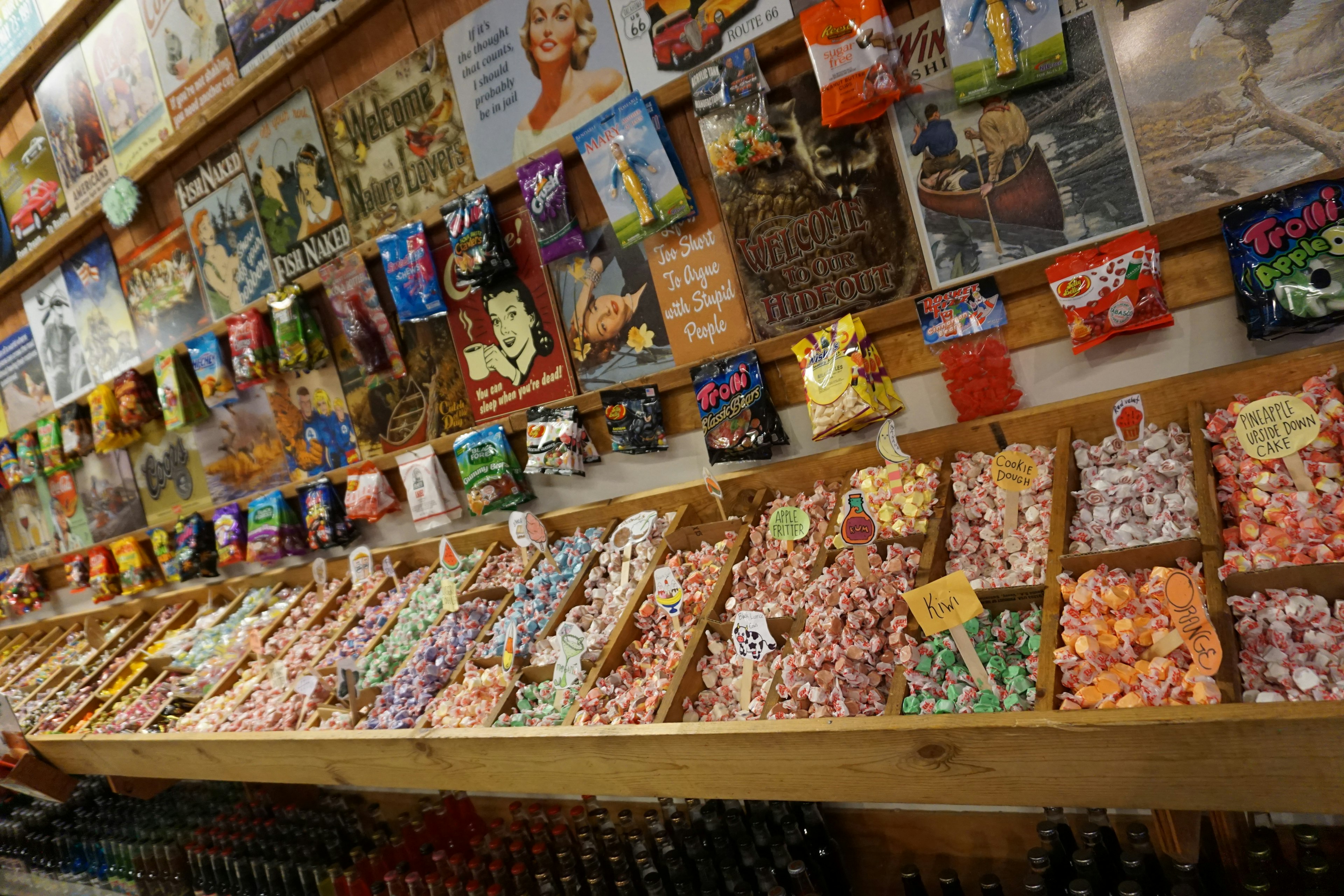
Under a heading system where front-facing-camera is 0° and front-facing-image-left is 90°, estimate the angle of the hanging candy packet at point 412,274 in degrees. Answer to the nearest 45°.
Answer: approximately 0°

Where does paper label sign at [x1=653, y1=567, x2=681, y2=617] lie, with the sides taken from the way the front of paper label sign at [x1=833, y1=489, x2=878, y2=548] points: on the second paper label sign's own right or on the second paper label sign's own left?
on the second paper label sign's own right

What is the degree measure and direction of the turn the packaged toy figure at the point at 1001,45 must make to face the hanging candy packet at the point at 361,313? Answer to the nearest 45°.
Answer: approximately 90° to its right

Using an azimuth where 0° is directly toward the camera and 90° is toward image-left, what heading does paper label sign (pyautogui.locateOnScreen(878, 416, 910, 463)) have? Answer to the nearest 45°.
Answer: approximately 0°

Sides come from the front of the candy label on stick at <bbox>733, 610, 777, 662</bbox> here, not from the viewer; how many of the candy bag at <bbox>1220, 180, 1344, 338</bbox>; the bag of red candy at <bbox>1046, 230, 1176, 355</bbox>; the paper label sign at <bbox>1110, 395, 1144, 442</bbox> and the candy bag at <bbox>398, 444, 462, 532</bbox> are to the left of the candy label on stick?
3

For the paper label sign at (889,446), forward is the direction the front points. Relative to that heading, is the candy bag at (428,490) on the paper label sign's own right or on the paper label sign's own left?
on the paper label sign's own right
